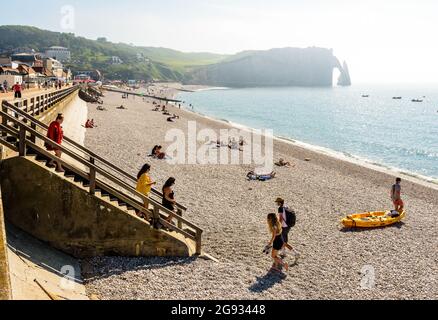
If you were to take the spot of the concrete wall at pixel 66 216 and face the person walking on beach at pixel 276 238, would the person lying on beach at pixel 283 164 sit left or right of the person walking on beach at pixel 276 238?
left

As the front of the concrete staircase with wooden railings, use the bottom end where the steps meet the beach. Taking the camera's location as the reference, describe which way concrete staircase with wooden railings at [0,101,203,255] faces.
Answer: facing to the right of the viewer

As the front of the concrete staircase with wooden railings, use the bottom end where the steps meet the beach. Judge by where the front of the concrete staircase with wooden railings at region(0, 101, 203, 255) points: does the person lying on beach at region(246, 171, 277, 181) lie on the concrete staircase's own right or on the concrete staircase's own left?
on the concrete staircase's own left
